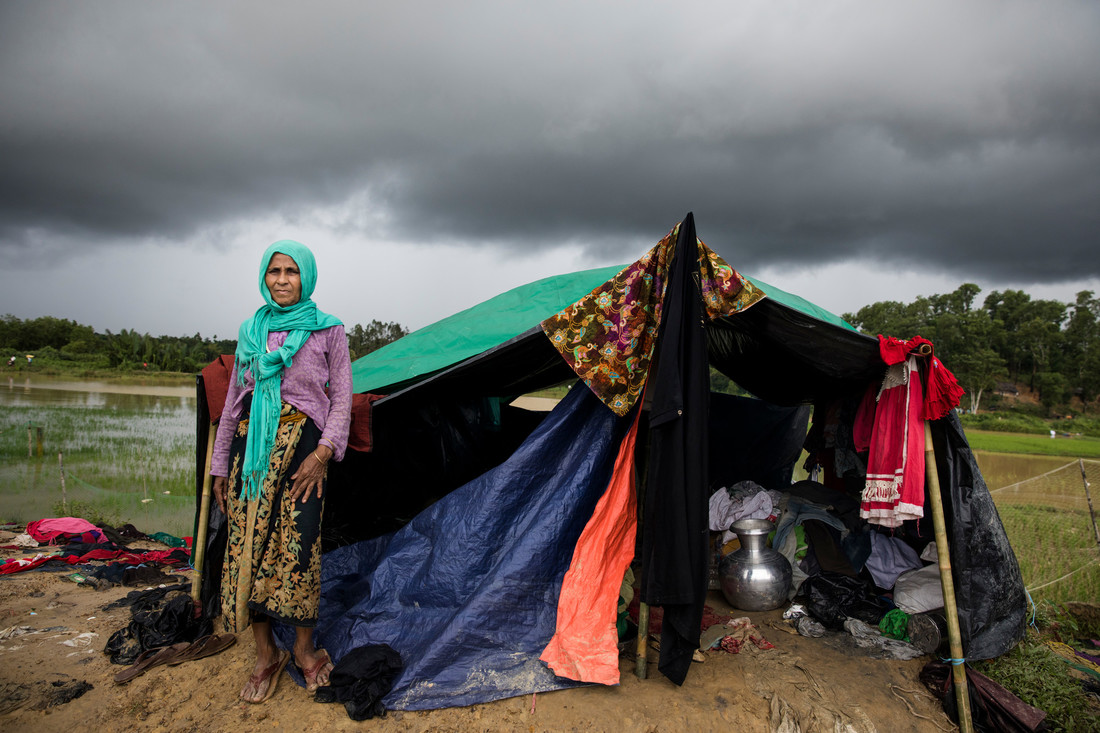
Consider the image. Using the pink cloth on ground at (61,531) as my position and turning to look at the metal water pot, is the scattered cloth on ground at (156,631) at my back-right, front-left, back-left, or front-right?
front-right

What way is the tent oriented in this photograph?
toward the camera

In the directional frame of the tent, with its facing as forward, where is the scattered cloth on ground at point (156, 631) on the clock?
The scattered cloth on ground is roughly at 3 o'clock from the tent.

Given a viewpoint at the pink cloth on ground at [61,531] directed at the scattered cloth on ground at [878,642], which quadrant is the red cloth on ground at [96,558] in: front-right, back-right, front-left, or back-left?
front-right

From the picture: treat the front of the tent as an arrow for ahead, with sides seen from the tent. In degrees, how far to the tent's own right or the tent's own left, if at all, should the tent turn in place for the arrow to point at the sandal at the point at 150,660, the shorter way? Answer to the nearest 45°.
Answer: approximately 90° to the tent's own right

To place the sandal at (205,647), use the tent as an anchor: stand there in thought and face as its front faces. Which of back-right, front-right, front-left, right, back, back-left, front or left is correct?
right

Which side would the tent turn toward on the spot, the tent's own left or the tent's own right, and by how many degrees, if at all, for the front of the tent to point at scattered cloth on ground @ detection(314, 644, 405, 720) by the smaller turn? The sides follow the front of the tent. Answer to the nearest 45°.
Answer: approximately 45° to the tent's own right

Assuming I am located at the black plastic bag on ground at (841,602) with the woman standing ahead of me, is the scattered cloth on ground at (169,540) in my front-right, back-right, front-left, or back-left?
front-right

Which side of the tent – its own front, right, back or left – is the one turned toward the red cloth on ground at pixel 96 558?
right

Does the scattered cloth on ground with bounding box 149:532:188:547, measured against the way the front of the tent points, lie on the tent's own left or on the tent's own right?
on the tent's own right

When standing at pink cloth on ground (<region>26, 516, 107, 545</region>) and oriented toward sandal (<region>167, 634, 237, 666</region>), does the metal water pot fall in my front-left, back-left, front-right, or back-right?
front-left

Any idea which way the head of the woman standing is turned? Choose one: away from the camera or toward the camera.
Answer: toward the camera
